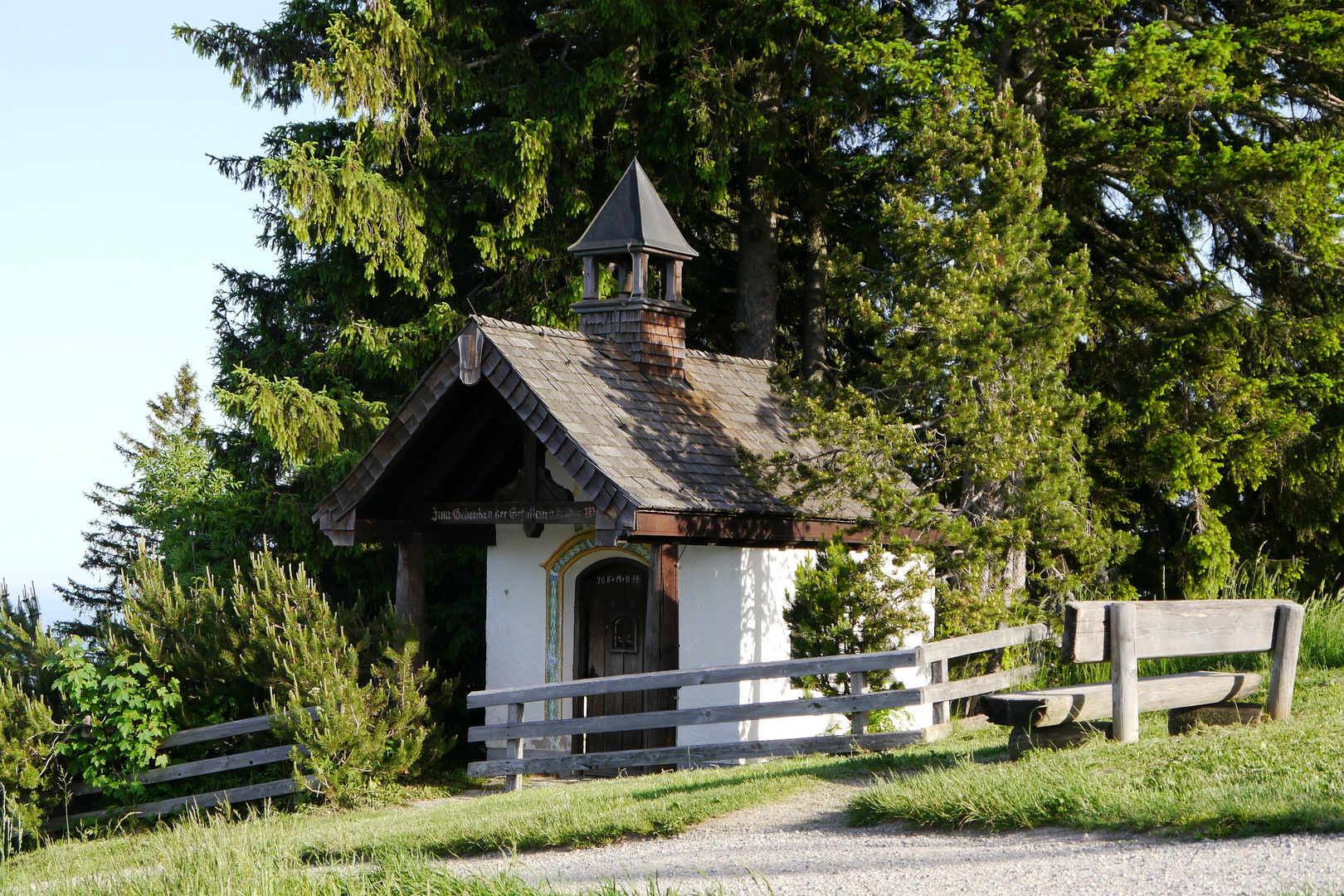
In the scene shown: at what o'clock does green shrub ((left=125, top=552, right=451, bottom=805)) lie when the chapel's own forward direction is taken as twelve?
The green shrub is roughly at 1 o'clock from the chapel.

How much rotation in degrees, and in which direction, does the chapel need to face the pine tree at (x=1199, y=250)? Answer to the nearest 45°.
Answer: approximately 180°

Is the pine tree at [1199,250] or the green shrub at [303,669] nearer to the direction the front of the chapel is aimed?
the green shrub

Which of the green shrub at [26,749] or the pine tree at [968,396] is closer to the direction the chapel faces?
the green shrub

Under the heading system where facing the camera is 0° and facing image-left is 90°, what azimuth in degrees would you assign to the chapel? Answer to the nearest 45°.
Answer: approximately 45°

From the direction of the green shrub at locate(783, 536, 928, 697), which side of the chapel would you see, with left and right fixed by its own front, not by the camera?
left
